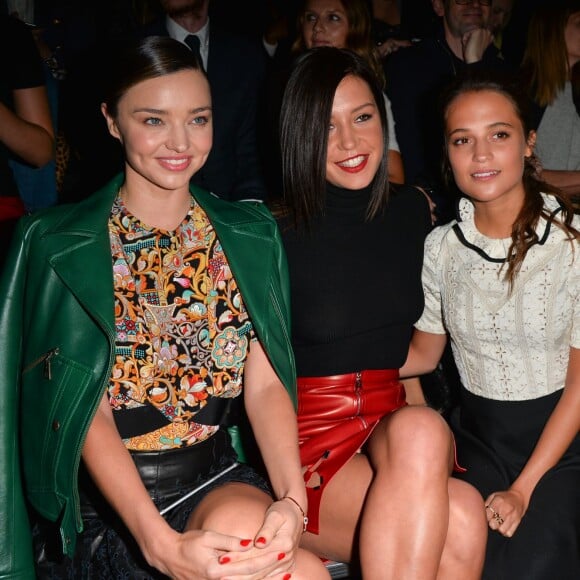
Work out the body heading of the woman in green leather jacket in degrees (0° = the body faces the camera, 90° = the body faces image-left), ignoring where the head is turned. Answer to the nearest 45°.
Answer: approximately 315°

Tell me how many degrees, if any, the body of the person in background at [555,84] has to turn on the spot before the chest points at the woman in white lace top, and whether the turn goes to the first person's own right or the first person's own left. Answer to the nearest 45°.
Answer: approximately 45° to the first person's own right

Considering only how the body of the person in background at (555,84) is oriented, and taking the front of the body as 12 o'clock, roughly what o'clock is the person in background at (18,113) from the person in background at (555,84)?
the person in background at (18,113) is roughly at 3 o'clock from the person in background at (555,84).

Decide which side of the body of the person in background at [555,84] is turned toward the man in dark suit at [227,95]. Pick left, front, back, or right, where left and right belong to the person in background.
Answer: right

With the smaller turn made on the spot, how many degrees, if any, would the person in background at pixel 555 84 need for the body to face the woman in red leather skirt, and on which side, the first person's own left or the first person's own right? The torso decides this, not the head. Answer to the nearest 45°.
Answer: approximately 45° to the first person's own right

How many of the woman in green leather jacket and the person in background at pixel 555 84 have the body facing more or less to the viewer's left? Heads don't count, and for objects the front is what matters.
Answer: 0

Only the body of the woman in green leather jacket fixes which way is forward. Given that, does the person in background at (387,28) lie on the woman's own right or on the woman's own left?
on the woman's own left
